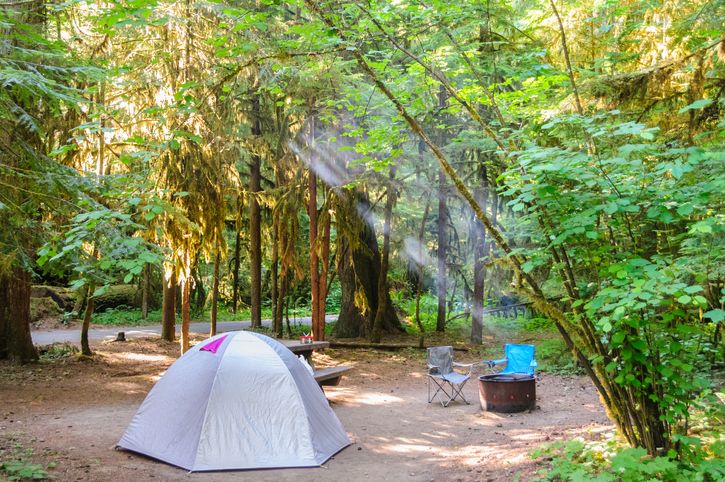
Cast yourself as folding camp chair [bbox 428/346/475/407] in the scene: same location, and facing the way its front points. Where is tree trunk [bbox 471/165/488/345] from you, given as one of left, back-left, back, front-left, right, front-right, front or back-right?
back-left

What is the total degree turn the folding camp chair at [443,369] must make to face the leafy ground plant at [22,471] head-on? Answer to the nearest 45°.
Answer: approximately 90° to its right

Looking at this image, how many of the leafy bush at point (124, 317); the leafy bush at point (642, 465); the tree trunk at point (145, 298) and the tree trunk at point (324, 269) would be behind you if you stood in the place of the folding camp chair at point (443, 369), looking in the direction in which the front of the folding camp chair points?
3

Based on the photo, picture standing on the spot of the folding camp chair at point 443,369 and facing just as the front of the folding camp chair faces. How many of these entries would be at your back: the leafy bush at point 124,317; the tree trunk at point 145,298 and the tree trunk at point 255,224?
3

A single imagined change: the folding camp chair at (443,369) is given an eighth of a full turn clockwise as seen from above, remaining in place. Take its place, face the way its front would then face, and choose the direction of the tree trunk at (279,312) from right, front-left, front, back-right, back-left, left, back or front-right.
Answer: back-right

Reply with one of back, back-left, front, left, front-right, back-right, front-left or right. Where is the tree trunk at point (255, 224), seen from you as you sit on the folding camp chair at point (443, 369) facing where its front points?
back

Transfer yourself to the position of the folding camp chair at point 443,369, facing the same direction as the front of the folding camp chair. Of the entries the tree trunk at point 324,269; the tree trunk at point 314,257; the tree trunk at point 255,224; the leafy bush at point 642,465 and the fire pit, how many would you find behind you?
3

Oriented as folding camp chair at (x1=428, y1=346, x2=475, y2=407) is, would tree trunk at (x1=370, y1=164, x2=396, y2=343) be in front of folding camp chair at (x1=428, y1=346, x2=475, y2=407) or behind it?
behind

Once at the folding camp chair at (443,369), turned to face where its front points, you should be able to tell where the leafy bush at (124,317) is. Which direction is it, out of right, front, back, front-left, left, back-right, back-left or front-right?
back

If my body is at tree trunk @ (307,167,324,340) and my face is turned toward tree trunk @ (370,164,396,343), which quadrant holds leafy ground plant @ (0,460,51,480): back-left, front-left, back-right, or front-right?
back-right

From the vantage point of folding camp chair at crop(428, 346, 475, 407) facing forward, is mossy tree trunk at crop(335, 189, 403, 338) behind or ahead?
behind
